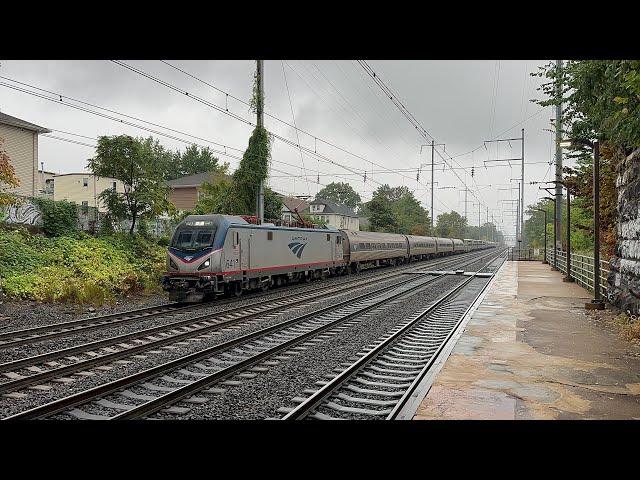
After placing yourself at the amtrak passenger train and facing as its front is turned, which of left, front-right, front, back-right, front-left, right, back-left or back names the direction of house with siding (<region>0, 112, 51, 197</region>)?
right

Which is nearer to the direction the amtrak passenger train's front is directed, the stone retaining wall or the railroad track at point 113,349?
the railroad track

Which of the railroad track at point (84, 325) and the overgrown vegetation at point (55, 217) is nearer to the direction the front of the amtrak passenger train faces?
the railroad track

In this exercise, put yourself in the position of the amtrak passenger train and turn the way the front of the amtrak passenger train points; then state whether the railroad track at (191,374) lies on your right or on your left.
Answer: on your left

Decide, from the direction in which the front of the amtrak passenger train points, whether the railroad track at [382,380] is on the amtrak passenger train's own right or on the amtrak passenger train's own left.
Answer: on the amtrak passenger train's own left

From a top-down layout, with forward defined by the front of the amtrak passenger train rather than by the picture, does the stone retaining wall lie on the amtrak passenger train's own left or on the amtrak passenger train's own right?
on the amtrak passenger train's own left

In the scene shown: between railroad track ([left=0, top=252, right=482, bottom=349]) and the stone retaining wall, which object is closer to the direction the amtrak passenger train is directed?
the railroad track

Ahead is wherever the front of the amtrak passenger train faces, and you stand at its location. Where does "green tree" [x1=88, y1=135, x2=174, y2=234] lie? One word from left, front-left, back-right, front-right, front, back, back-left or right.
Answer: right

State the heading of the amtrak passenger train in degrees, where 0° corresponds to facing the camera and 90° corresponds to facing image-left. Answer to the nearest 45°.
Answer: approximately 45°

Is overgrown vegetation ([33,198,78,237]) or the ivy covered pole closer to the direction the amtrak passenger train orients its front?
the overgrown vegetation
